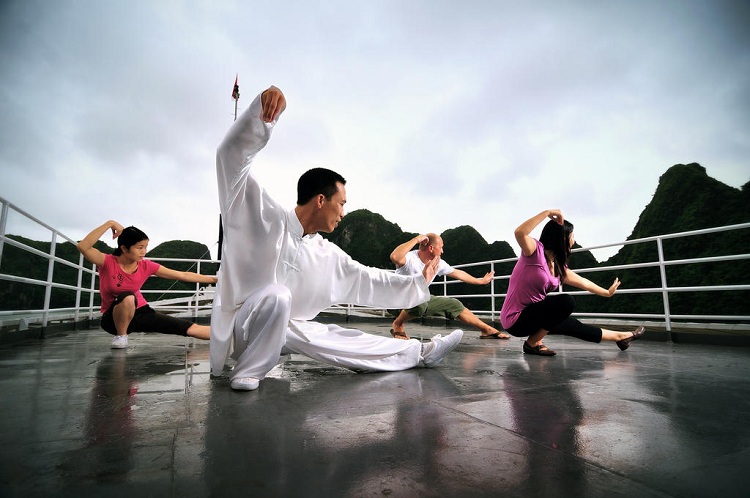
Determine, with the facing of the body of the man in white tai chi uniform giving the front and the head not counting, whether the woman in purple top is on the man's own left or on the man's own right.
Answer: on the man's own left

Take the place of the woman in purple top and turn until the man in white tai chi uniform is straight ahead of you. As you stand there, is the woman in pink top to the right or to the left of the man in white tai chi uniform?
right

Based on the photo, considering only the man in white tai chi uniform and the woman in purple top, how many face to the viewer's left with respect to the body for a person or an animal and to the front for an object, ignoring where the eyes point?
0

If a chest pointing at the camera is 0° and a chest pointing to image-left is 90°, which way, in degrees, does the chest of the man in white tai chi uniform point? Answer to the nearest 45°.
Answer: approximately 315°

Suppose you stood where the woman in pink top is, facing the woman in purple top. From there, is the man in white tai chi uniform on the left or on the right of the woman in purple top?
right

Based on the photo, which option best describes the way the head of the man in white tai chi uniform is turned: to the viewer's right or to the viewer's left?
to the viewer's right

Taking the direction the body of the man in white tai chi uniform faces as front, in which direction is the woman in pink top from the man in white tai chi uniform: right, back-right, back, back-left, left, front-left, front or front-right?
back
